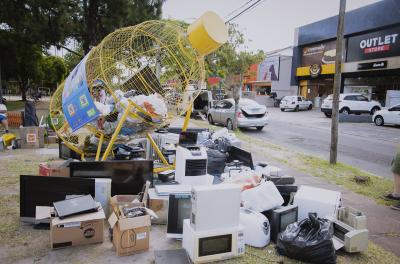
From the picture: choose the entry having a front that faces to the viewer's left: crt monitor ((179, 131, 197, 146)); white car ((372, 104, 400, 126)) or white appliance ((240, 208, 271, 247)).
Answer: the white car

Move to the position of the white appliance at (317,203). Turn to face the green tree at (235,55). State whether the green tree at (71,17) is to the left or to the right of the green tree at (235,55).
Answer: left

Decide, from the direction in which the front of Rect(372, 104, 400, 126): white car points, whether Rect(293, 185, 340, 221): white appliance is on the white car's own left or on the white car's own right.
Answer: on the white car's own left

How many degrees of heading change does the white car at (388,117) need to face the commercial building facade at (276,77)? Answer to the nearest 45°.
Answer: approximately 45° to its right

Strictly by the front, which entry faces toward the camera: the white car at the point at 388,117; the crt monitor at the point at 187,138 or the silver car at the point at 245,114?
the crt monitor

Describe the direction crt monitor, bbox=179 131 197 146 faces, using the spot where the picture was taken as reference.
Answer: facing the viewer

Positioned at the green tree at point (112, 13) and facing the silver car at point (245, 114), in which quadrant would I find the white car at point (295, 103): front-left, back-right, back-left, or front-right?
front-left

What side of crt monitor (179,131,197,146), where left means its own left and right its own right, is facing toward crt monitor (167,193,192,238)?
front

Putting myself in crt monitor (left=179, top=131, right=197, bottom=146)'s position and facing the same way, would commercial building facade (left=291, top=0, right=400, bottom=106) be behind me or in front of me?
behind

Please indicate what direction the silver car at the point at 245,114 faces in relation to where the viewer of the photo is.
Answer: facing away from the viewer and to the left of the viewer

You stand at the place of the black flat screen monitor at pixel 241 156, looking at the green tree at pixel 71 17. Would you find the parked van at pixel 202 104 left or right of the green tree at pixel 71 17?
right

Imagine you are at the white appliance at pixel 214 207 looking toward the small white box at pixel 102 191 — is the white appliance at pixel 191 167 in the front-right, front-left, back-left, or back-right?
front-right

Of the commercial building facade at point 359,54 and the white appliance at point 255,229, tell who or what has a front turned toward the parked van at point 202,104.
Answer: the commercial building facade

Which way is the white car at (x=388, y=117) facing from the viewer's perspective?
to the viewer's left

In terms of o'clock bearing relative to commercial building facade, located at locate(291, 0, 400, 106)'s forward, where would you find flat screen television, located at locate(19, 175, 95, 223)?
The flat screen television is roughly at 11 o'clock from the commercial building facade.

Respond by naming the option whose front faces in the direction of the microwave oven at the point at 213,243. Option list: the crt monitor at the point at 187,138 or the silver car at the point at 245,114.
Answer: the crt monitor

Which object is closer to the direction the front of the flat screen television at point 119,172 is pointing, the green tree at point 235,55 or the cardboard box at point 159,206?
the cardboard box

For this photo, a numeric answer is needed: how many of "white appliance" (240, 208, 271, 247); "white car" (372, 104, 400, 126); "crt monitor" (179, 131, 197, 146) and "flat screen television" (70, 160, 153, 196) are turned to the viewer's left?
1
